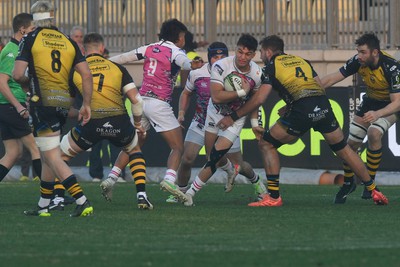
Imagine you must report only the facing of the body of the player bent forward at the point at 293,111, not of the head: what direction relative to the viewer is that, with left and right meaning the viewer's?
facing away from the viewer and to the left of the viewer

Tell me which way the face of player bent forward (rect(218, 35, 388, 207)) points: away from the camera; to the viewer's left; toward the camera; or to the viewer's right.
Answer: to the viewer's left

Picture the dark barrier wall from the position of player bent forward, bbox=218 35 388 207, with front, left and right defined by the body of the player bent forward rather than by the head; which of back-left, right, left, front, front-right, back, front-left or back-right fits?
front-right
